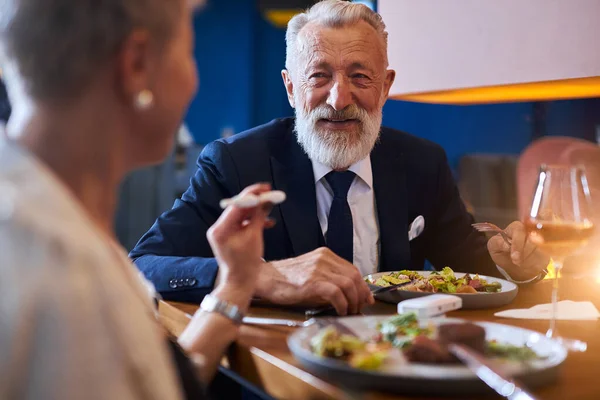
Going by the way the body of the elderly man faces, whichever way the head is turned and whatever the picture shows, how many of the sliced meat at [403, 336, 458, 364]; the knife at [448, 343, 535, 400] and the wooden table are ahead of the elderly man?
3

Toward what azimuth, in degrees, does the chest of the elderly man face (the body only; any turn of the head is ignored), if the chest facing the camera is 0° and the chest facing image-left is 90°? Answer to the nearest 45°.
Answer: approximately 0°

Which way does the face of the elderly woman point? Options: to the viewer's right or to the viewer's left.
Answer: to the viewer's right

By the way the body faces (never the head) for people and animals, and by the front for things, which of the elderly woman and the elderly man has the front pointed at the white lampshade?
the elderly woman

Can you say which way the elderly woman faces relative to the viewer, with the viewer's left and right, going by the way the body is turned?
facing away from the viewer and to the right of the viewer

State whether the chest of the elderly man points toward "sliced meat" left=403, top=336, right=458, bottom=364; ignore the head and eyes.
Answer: yes

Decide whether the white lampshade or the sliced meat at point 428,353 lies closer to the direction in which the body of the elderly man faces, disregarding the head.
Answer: the sliced meat

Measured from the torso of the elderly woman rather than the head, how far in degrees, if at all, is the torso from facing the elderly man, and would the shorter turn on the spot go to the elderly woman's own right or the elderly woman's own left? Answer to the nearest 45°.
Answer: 0° — they already face them

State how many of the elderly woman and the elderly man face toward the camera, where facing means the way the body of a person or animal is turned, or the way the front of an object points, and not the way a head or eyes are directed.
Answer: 1

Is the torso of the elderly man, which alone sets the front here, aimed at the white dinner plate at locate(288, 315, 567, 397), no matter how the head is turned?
yes
